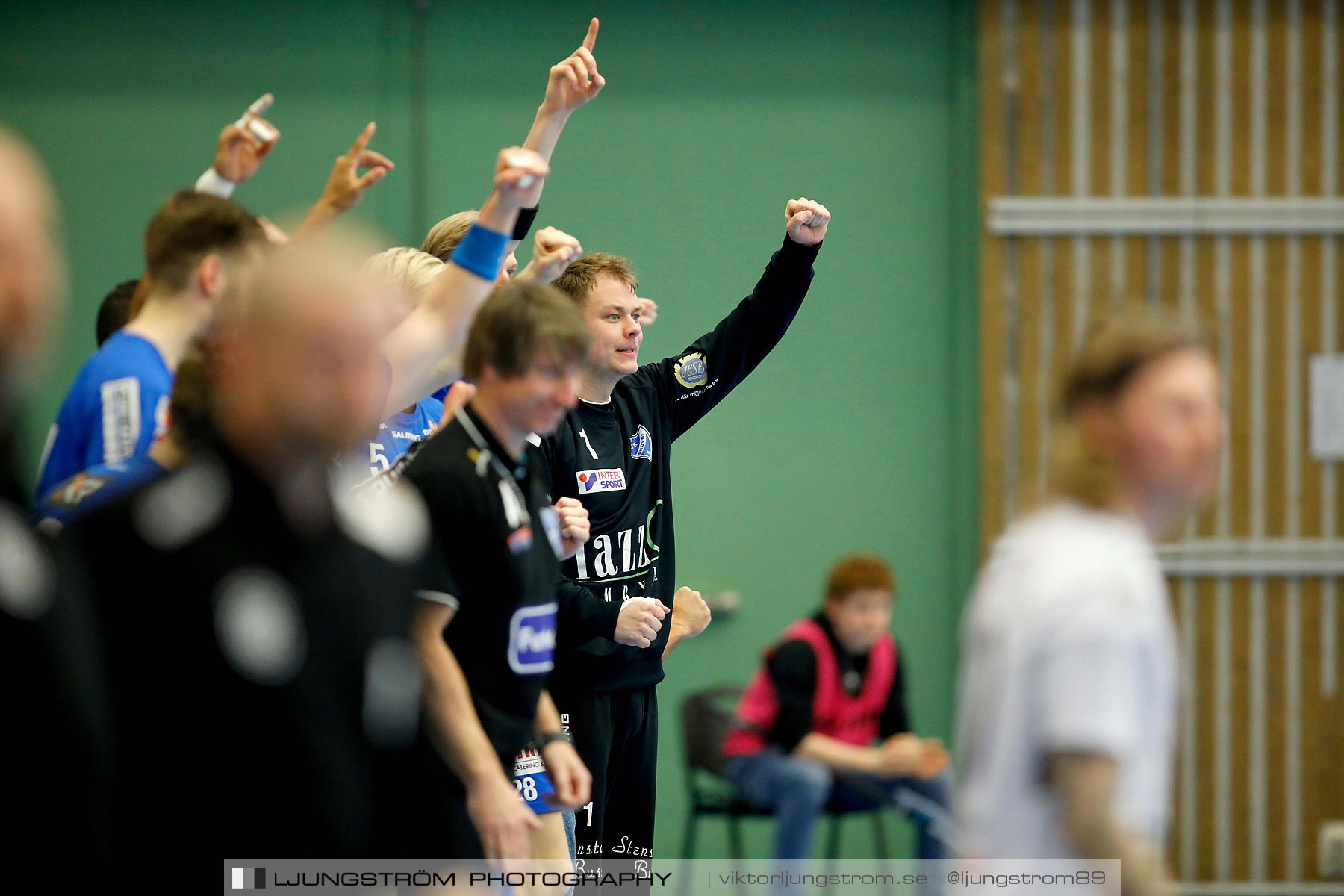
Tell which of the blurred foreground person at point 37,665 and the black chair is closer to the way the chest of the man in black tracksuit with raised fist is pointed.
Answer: the blurred foreground person

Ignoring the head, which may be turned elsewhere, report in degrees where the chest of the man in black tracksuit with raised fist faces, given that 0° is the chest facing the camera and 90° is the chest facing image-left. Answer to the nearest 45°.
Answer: approximately 315°

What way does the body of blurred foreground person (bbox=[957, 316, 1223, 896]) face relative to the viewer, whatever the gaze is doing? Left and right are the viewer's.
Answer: facing to the right of the viewer

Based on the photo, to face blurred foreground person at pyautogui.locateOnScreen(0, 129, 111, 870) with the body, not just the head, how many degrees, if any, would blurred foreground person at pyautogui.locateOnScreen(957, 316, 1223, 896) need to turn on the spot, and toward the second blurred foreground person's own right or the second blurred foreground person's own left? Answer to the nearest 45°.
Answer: approximately 135° to the second blurred foreground person's own right
